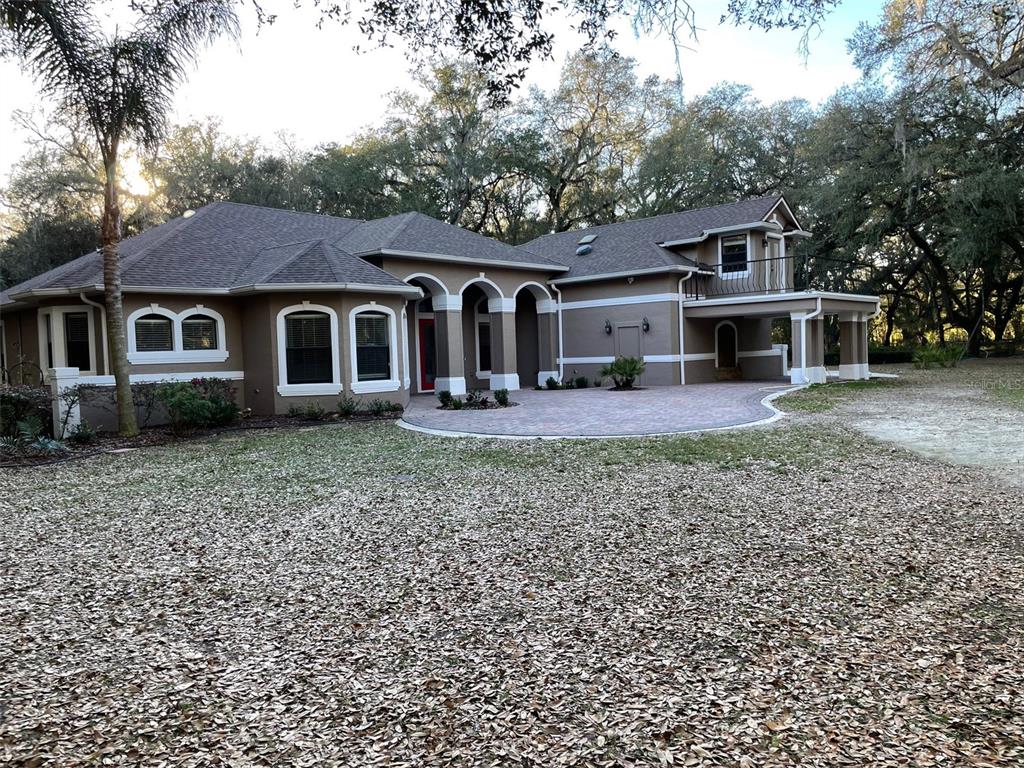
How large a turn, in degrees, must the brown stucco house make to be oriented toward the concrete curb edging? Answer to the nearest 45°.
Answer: approximately 45° to its right

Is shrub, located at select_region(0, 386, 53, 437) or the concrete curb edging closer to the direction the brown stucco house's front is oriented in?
the concrete curb edging

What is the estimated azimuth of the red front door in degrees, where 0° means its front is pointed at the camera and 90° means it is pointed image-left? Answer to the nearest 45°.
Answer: approximately 315°

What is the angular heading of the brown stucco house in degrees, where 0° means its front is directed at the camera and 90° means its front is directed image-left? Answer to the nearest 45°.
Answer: approximately 315°

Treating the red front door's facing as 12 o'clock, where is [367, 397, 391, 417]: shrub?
The shrub is roughly at 2 o'clock from the red front door.

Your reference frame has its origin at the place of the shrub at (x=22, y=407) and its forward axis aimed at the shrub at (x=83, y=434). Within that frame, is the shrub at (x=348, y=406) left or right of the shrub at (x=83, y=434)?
left

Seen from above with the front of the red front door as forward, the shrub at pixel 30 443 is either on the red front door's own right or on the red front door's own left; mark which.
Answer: on the red front door's own right
